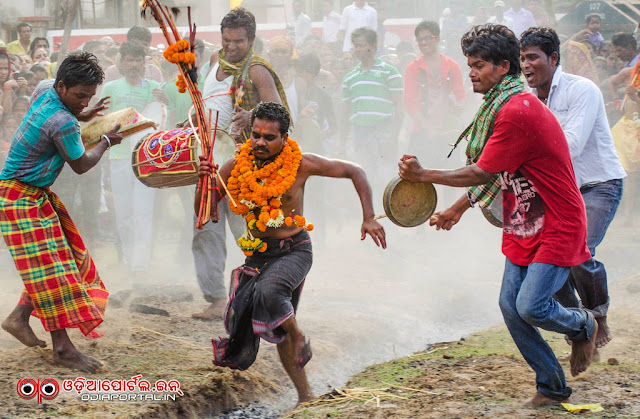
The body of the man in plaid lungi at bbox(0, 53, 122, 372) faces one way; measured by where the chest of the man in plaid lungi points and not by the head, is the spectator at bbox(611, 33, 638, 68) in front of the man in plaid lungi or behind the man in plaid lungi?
in front

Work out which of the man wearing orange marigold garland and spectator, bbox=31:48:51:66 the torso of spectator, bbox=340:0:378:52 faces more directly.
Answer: the man wearing orange marigold garland

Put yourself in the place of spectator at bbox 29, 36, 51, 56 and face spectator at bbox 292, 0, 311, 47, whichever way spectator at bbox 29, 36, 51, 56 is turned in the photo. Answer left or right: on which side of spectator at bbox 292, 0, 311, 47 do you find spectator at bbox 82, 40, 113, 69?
right

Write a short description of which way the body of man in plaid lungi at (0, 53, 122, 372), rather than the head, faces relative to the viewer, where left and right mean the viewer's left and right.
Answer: facing to the right of the viewer

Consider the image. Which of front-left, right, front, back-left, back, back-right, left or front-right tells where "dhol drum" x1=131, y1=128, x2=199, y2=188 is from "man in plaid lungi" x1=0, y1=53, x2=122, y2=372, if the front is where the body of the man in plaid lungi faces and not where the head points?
front-left

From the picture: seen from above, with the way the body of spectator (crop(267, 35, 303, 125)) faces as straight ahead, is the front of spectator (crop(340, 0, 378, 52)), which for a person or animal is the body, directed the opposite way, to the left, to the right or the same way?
the same way

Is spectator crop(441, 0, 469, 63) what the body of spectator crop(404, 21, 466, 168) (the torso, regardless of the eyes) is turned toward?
no

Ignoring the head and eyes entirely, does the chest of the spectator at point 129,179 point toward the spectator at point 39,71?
no

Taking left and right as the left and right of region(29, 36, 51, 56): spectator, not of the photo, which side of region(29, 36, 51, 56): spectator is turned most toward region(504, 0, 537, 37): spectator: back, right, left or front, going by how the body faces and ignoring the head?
left

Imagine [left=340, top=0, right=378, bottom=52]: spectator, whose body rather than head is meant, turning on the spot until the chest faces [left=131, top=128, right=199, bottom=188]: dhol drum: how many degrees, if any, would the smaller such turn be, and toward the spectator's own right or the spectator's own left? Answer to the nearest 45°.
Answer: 0° — they already face it

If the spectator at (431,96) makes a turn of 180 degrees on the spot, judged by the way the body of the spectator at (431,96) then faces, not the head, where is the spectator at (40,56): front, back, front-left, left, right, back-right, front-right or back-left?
left

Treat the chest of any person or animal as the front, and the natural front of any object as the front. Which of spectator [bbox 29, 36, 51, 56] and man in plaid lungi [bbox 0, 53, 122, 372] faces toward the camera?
the spectator

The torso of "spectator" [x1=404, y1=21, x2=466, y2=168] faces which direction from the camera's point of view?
toward the camera

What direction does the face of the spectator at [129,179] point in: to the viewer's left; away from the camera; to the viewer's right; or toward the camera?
toward the camera

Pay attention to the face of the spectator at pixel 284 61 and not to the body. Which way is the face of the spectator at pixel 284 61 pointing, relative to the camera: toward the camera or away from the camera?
toward the camera

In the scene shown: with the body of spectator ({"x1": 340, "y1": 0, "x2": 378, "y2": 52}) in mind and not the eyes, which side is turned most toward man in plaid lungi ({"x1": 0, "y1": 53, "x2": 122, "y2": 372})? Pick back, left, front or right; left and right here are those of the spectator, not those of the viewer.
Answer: front

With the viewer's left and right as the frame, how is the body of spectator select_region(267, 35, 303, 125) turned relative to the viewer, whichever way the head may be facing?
facing the viewer

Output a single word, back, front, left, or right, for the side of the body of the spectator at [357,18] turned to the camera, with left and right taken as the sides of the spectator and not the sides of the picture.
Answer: front
